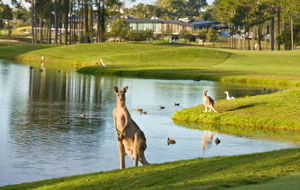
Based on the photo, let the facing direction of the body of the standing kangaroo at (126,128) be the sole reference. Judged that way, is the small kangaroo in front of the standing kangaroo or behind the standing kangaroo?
behind

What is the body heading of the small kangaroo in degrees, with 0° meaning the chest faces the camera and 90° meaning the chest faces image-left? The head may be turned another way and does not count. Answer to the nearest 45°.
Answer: approximately 90°

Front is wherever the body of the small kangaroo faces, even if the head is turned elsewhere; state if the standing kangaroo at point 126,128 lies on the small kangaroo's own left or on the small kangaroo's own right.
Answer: on the small kangaroo's own left

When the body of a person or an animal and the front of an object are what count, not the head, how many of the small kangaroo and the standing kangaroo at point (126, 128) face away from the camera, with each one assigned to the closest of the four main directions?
0

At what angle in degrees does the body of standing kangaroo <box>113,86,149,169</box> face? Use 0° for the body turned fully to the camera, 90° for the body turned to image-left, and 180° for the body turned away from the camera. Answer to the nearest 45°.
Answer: approximately 45°
